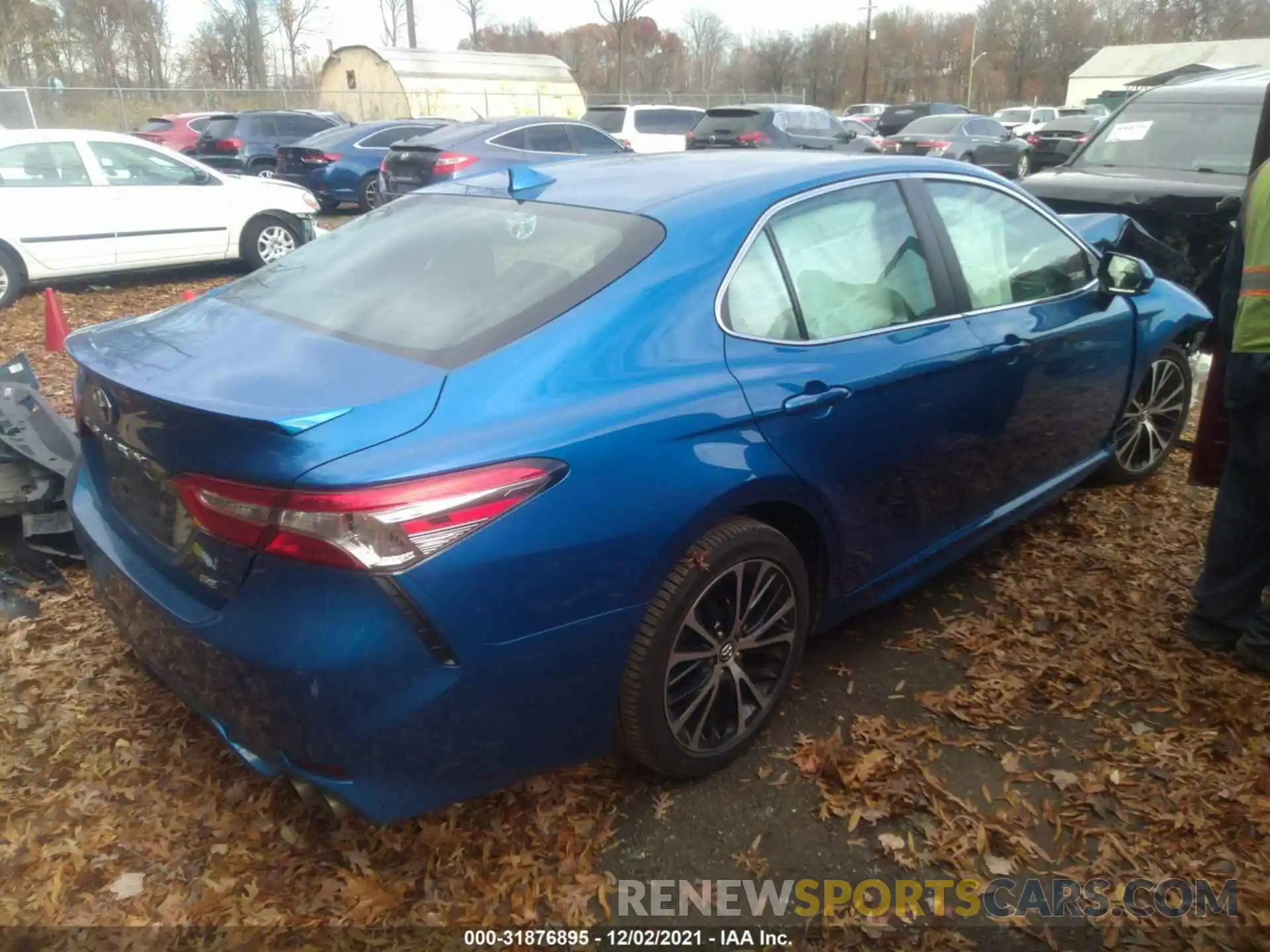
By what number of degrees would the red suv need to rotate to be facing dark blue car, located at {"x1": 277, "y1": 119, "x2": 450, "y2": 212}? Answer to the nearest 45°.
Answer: approximately 135° to its right

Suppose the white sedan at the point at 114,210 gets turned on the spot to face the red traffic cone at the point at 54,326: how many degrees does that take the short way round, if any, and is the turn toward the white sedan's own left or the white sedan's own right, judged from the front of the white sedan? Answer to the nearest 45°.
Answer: approximately 90° to the white sedan's own right

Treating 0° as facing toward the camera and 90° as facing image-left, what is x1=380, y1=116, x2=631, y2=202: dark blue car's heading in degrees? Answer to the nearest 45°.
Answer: approximately 225°

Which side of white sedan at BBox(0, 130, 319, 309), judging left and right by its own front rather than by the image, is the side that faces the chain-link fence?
left

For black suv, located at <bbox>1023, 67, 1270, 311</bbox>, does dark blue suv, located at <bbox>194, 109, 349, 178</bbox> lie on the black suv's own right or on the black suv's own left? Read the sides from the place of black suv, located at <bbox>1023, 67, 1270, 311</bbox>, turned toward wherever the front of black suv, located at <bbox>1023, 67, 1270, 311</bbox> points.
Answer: on the black suv's own right

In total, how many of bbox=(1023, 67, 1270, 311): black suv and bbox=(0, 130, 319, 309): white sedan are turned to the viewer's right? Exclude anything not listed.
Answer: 1

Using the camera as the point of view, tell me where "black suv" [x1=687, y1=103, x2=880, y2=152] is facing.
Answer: facing away from the viewer and to the right of the viewer

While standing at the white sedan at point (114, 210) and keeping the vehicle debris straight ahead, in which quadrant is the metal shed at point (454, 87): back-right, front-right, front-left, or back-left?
back-left

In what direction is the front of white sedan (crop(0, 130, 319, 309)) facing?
to the viewer's right

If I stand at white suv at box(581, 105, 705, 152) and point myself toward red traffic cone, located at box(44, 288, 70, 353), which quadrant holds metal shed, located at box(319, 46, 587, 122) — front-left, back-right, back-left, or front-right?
back-right

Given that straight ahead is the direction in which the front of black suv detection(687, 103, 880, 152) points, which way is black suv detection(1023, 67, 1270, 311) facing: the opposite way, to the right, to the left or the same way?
the opposite way

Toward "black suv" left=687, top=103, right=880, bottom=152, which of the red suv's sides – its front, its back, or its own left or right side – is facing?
right

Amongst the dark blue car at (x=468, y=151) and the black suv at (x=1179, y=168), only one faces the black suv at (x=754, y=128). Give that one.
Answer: the dark blue car

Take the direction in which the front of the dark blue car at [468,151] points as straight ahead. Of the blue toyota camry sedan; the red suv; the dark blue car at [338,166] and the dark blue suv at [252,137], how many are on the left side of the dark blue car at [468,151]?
3

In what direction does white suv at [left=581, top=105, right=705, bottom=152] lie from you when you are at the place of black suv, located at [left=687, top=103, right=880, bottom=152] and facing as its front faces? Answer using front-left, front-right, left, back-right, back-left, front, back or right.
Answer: left

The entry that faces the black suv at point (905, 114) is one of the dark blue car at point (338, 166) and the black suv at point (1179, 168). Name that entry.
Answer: the dark blue car

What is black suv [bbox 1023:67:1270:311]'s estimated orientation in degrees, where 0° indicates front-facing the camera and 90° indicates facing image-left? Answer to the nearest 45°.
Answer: approximately 45°
